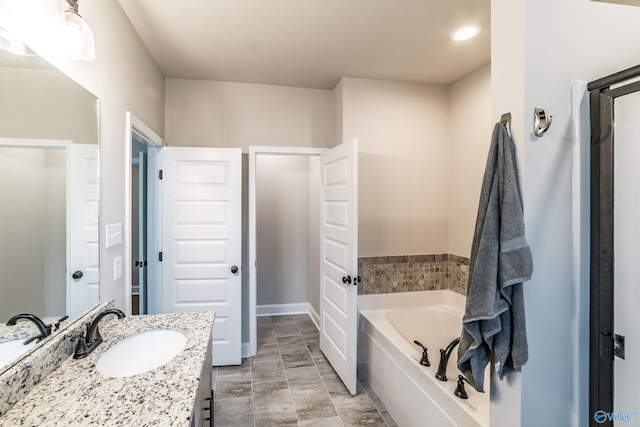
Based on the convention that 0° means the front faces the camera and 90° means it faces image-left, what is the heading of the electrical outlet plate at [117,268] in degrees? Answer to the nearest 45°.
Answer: approximately 315°

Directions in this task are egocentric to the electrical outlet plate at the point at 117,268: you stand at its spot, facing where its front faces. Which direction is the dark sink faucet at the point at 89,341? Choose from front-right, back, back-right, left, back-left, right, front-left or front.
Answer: front-right

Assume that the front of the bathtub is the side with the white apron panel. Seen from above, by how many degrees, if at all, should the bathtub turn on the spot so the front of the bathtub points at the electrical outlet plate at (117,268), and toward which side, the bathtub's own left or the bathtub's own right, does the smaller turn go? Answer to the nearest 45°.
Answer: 0° — it already faces it

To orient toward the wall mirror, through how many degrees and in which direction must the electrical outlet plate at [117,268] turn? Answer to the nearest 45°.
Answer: approximately 45° to its right

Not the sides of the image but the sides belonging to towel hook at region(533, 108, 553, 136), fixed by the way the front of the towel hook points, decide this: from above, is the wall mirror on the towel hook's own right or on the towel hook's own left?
on the towel hook's own right

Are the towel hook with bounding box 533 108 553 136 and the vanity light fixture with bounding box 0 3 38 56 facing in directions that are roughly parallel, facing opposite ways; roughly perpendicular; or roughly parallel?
roughly perpendicular
